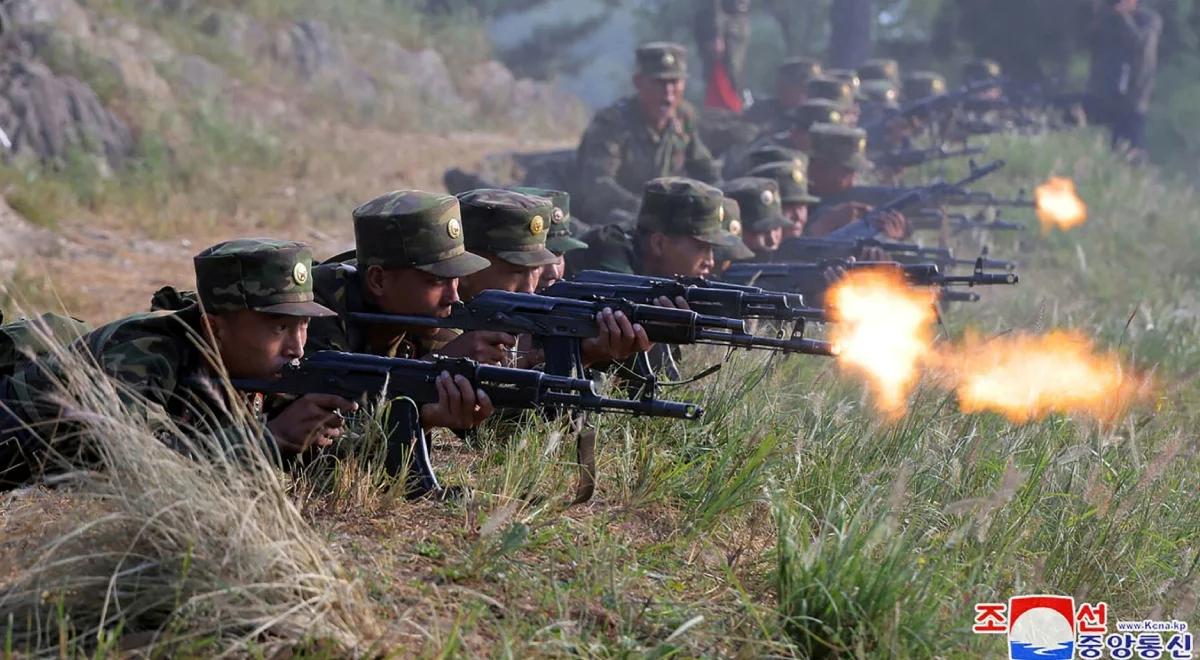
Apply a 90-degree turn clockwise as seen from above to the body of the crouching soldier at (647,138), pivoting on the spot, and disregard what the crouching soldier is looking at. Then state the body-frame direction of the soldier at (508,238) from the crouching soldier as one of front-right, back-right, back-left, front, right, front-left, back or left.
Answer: front-left

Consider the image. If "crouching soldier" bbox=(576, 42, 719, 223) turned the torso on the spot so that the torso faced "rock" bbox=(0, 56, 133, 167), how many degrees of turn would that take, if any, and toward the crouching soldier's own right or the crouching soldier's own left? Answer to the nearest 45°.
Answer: approximately 135° to the crouching soldier's own right

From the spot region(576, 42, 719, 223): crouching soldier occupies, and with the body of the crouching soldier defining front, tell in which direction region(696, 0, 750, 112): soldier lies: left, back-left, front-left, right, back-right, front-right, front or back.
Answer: back-left

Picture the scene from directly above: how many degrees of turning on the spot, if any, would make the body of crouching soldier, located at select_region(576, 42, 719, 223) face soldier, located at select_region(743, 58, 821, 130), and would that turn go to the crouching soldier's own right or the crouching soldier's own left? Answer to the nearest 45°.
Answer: approximately 135° to the crouching soldier's own left

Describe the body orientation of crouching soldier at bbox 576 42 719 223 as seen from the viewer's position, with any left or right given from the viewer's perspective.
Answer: facing the viewer and to the right of the viewer

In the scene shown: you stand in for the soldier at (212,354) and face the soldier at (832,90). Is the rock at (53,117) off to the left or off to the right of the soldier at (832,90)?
left

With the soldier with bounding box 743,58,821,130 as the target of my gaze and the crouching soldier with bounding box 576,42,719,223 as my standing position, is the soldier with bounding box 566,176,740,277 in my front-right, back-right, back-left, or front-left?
back-right

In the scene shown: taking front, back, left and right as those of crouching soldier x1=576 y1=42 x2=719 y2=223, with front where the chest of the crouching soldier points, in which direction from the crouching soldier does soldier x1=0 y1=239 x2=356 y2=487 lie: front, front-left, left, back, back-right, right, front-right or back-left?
front-right

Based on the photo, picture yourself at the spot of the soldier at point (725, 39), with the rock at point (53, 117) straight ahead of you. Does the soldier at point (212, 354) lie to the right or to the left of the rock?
left

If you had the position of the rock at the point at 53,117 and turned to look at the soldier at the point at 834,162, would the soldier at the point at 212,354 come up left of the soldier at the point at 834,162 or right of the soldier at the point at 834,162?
right

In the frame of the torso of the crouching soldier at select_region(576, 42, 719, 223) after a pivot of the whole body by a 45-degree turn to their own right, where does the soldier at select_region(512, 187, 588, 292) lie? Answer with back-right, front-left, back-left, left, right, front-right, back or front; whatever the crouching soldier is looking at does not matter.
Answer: front
